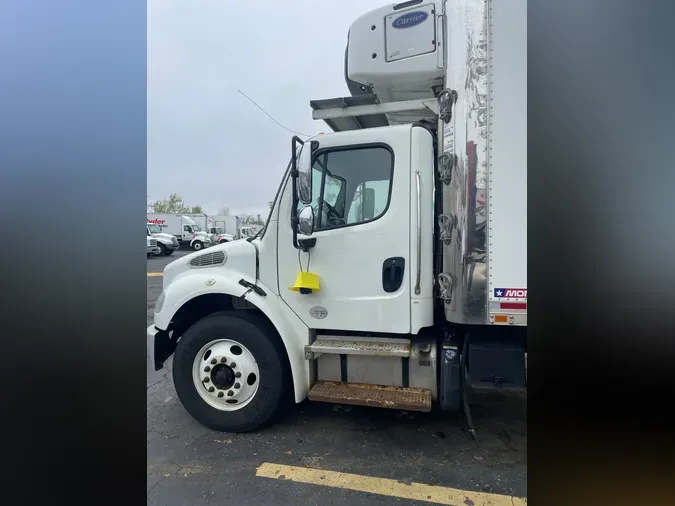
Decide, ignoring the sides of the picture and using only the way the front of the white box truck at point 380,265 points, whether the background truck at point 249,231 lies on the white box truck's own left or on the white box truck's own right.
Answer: on the white box truck's own right

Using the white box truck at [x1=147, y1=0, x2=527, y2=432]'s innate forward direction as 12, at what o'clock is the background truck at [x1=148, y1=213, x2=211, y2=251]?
The background truck is roughly at 2 o'clock from the white box truck.

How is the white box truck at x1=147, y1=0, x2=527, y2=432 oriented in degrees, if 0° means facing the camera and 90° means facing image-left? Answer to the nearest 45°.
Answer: approximately 90°

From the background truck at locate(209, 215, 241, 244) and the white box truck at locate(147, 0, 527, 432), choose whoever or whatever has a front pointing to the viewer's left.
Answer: the white box truck

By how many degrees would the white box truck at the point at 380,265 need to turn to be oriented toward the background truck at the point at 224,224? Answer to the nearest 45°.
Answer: approximately 90° to its right

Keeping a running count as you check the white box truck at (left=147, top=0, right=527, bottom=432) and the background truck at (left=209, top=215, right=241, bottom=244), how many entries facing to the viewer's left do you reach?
1
